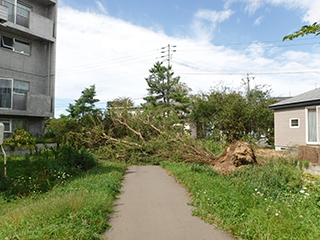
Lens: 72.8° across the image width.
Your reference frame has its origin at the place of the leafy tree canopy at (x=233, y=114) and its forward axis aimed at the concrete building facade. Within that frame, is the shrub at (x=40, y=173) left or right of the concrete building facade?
left

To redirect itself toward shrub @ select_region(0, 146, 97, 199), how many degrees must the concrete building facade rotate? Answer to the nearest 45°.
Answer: approximately 45° to its right

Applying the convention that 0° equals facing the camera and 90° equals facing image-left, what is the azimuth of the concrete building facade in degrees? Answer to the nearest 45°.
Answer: approximately 315°
